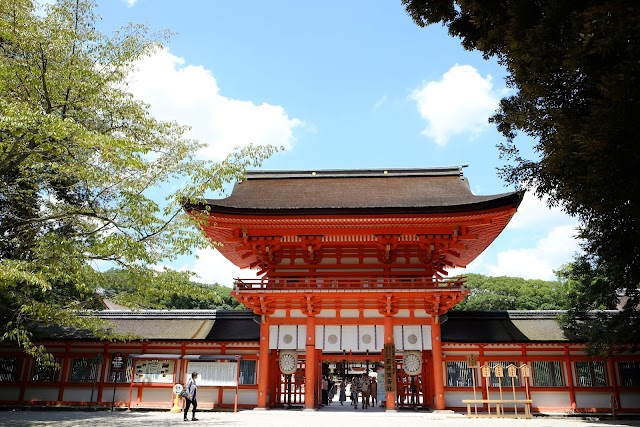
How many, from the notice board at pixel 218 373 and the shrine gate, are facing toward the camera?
2

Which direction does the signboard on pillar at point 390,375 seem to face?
toward the camera

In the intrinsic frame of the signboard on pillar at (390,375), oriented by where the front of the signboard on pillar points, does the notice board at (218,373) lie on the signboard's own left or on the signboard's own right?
on the signboard's own right

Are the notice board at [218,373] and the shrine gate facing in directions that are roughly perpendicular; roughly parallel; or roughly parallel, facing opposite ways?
roughly parallel

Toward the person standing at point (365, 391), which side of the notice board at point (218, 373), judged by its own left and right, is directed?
left

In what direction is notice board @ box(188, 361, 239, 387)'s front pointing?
toward the camera

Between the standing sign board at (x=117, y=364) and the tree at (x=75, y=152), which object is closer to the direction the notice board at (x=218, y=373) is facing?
the tree

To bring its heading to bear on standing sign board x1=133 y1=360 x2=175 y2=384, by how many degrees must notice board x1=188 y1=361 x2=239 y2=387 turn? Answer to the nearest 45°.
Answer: approximately 135° to its right

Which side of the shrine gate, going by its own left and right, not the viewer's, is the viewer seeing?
front

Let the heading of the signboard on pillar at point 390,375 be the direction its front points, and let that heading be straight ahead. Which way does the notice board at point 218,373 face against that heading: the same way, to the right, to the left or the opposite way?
the same way

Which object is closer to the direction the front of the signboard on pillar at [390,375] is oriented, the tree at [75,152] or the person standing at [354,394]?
the tree

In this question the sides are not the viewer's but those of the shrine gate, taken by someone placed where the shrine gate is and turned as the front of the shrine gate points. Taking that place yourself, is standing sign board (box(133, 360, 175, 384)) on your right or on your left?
on your right

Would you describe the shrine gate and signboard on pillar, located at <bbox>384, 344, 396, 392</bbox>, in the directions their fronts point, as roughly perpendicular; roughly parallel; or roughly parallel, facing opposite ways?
roughly parallel

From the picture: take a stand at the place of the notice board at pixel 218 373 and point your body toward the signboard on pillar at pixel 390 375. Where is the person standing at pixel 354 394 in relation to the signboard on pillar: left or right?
left

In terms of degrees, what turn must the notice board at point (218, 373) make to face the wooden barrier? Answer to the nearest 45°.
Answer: approximately 45° to its left
